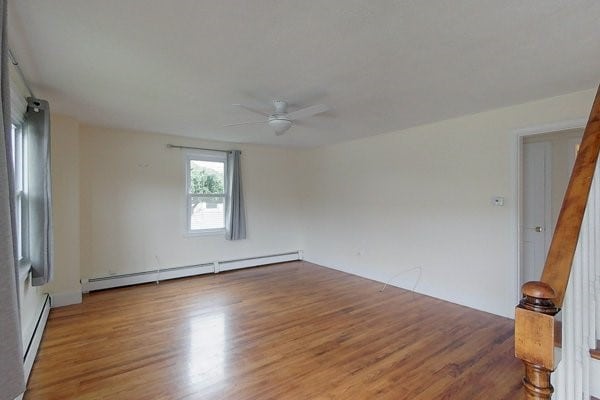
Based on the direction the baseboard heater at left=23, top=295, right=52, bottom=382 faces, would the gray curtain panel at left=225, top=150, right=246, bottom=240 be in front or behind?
in front

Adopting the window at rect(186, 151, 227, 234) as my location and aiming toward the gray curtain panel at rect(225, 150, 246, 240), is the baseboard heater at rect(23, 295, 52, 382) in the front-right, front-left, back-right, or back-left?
back-right

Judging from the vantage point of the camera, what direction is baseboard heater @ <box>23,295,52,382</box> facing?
facing to the right of the viewer

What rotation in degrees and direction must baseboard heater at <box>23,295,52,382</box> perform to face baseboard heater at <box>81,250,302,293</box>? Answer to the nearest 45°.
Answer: approximately 45° to its left
